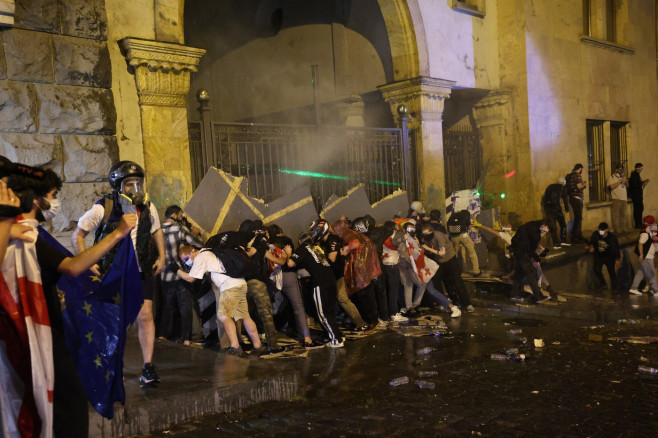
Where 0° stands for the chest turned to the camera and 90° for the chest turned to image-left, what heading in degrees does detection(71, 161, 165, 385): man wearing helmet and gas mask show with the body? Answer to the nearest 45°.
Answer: approximately 315°

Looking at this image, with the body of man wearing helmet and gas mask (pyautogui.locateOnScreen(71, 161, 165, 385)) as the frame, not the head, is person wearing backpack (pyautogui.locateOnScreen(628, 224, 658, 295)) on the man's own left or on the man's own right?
on the man's own left

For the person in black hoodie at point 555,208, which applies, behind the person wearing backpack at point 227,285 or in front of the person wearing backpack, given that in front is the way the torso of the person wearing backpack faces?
behind

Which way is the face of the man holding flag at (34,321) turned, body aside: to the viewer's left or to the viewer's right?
to the viewer's right

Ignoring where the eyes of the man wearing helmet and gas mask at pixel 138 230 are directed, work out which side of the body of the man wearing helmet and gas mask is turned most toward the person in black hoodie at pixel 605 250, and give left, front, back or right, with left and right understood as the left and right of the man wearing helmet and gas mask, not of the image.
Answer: left

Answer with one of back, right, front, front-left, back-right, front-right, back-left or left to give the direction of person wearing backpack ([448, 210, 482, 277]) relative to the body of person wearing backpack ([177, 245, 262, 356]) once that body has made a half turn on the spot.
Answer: front-left

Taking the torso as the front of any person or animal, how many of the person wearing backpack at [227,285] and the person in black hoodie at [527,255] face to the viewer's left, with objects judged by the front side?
1

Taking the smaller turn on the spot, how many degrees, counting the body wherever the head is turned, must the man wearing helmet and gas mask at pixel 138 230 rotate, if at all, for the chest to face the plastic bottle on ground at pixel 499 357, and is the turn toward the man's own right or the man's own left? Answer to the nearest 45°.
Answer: approximately 45° to the man's own left
